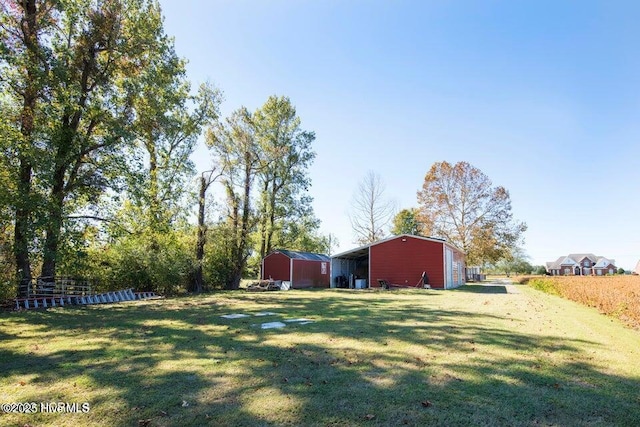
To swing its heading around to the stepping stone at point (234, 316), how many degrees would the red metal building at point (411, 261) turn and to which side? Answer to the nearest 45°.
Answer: approximately 90° to its right

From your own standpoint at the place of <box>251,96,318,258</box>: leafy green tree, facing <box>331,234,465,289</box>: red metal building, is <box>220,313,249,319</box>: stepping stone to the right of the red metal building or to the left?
right

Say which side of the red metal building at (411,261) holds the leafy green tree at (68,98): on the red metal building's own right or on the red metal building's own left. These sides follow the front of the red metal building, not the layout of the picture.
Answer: on the red metal building's own right

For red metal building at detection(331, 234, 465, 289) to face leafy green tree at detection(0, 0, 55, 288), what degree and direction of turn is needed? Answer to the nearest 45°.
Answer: approximately 135° to its right
